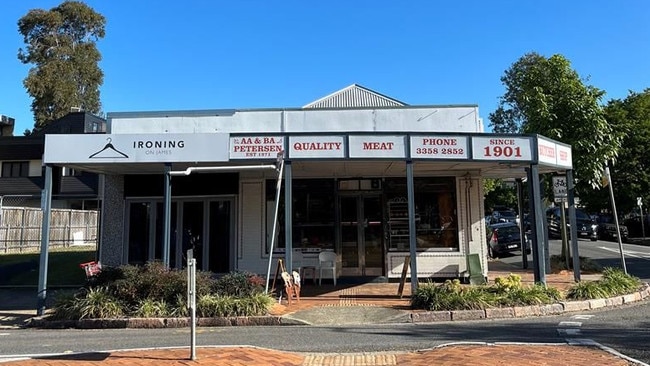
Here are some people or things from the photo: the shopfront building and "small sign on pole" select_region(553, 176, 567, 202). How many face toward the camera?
2

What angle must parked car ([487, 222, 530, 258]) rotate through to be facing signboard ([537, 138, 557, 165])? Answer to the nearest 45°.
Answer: approximately 135° to its left

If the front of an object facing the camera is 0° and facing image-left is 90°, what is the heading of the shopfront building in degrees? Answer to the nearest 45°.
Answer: approximately 0°

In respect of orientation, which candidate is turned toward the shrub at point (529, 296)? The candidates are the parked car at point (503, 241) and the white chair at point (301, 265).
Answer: the white chair

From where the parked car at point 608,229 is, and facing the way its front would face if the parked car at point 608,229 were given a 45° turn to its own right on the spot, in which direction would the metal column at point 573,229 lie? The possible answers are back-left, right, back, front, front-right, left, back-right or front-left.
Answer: front

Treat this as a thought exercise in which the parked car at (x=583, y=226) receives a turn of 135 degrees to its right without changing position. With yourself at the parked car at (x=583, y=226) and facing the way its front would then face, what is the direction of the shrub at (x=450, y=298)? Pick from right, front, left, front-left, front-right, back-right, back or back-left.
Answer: left

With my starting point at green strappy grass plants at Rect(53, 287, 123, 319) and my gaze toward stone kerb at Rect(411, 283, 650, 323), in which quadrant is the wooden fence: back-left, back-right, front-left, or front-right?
back-left

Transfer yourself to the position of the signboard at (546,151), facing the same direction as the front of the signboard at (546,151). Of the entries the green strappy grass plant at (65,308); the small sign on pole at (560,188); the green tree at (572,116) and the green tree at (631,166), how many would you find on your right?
1

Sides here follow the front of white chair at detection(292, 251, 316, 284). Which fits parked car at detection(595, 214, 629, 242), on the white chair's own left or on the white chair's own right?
on the white chair's own left

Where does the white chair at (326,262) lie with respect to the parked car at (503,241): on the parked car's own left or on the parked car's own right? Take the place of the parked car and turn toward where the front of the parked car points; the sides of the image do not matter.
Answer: on the parked car's own left

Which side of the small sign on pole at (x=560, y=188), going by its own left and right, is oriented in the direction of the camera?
front

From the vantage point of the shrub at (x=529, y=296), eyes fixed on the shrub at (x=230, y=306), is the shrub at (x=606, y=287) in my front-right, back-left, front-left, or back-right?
back-right

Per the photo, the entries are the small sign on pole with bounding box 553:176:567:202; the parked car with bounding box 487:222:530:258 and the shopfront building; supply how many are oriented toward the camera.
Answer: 2

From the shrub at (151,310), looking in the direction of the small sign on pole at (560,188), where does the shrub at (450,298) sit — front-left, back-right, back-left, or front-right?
front-right

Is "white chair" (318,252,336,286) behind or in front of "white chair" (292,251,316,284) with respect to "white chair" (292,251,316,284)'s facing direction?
in front

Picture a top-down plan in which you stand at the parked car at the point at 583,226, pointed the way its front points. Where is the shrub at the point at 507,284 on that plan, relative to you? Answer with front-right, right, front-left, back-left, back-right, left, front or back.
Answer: front-right

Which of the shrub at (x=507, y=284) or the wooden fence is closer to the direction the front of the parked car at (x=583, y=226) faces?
the shrub

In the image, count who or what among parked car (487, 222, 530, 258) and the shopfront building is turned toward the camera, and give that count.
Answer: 1
